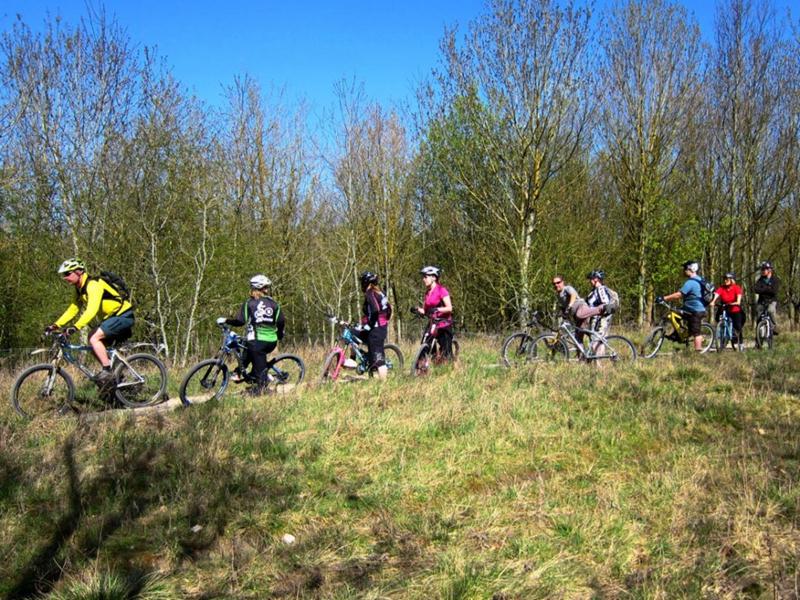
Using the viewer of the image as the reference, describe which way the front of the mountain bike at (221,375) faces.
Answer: facing to the left of the viewer

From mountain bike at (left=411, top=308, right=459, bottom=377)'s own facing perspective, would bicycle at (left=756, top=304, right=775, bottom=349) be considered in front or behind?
behind

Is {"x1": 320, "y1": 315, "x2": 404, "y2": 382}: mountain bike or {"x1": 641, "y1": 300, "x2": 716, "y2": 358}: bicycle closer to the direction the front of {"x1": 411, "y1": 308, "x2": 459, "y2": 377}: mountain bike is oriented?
the mountain bike

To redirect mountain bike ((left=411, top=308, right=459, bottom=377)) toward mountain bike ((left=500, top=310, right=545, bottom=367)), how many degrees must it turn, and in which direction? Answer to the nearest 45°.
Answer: approximately 180°

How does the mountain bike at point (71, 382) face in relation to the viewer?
to the viewer's left

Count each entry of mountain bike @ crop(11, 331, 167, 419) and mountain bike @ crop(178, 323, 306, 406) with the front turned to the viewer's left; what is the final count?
2

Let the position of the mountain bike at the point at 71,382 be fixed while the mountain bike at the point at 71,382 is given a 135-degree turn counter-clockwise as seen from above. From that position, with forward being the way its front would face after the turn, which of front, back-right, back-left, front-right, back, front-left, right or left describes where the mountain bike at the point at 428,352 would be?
front-left

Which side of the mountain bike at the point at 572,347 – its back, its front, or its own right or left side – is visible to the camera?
left

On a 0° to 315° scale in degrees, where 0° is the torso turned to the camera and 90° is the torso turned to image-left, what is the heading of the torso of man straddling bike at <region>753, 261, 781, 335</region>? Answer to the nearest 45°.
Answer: approximately 45°

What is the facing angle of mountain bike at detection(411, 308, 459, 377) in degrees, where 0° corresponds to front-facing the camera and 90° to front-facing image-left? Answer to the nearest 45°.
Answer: approximately 45°

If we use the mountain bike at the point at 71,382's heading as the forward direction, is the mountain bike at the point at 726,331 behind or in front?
behind

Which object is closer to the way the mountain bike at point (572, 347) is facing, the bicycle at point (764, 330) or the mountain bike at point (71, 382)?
the mountain bike
